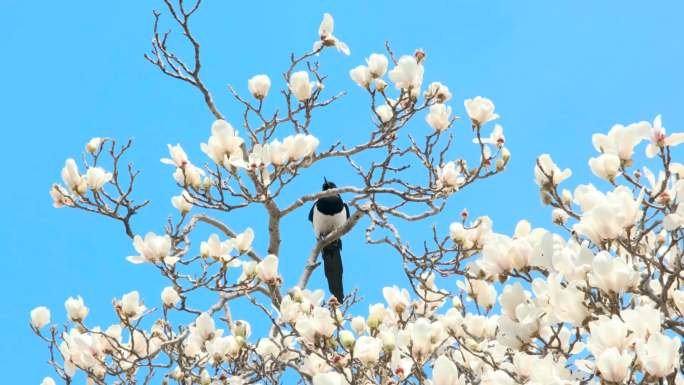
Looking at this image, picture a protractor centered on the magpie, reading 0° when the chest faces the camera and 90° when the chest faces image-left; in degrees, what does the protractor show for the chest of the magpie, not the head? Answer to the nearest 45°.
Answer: approximately 0°
